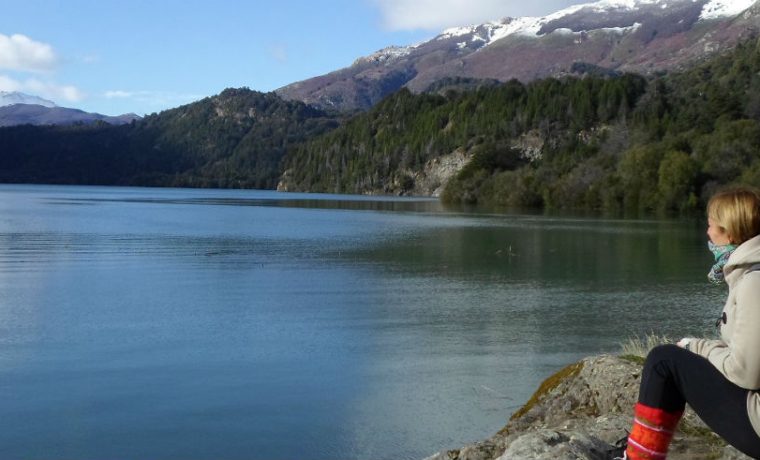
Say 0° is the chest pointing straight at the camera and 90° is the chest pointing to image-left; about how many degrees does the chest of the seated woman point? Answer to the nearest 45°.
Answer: approximately 90°

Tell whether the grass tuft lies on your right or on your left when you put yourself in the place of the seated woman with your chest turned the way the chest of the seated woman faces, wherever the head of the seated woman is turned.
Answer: on your right
